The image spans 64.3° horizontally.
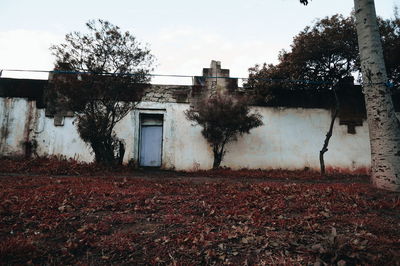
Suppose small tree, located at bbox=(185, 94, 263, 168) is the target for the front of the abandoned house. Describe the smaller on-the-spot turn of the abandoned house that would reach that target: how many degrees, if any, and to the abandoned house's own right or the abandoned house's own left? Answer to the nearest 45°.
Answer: approximately 45° to the abandoned house's own left

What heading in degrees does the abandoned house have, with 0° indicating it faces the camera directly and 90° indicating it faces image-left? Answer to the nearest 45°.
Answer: approximately 0°
